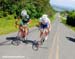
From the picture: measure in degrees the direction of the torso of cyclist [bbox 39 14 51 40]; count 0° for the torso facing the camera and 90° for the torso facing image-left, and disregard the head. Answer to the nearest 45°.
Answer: approximately 0°
